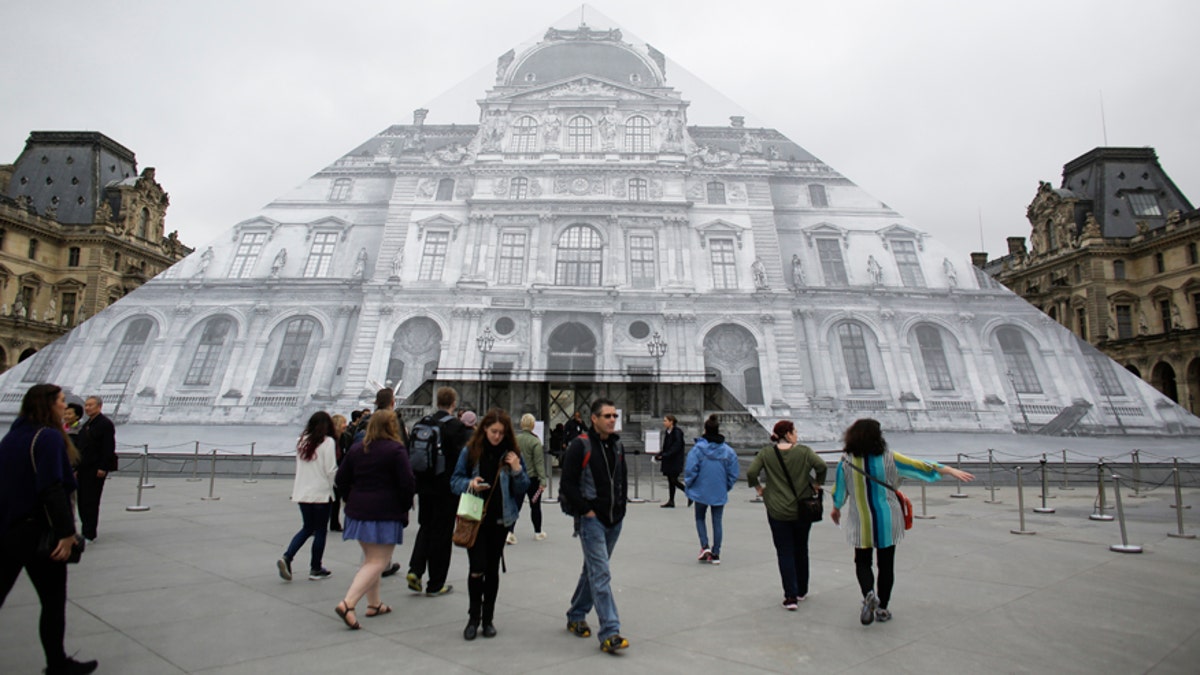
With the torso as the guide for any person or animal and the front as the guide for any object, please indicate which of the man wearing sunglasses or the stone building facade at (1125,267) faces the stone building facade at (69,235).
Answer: the stone building facade at (1125,267)

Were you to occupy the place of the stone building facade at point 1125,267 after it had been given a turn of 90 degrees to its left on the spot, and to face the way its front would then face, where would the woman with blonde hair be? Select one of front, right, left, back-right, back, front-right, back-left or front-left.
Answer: front-right

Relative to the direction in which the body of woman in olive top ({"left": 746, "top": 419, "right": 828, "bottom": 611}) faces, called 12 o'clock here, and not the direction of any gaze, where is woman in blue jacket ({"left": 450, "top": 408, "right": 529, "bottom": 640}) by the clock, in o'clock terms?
The woman in blue jacket is roughly at 8 o'clock from the woman in olive top.

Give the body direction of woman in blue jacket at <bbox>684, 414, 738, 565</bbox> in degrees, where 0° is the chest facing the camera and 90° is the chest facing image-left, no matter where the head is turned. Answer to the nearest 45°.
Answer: approximately 180°

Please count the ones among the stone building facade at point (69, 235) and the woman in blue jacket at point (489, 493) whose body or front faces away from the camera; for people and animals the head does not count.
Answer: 0

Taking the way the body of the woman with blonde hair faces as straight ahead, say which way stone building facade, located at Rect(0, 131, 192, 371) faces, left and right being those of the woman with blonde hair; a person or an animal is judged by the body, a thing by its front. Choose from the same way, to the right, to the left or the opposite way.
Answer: to the right

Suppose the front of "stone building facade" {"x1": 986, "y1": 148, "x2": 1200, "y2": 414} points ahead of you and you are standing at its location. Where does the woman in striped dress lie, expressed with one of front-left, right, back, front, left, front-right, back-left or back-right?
front-left

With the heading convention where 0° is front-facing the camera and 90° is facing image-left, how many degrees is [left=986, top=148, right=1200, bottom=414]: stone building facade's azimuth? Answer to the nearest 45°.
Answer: approximately 45°

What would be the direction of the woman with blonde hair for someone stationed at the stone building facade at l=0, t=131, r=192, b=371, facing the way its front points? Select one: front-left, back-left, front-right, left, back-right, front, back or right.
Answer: front-right

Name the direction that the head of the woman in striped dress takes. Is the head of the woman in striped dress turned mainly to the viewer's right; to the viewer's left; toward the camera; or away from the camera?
away from the camera

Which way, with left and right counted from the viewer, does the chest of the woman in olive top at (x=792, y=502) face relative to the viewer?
facing away from the viewer

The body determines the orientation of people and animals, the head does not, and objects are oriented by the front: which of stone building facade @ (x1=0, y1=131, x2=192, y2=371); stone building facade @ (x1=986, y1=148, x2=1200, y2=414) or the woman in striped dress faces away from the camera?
the woman in striped dress

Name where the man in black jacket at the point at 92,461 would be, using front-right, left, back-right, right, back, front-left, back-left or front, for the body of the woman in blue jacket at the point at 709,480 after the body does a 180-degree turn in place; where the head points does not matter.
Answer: right

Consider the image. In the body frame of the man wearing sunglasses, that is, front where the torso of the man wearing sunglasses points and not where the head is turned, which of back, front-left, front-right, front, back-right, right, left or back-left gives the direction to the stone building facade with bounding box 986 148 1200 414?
left

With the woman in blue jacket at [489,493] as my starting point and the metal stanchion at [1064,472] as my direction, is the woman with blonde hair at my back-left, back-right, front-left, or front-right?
back-left

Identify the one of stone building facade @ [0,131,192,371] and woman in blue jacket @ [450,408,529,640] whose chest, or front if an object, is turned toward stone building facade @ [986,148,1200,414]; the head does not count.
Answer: stone building facade @ [0,131,192,371]
